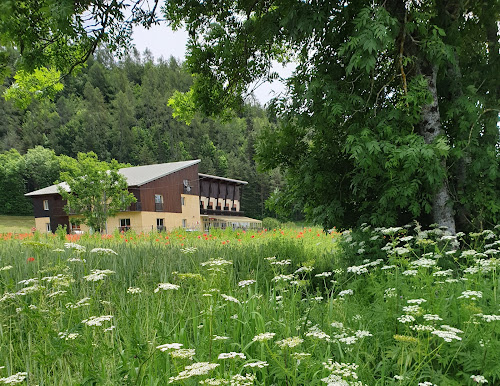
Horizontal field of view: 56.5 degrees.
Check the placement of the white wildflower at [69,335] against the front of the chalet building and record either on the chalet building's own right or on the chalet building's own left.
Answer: on the chalet building's own right

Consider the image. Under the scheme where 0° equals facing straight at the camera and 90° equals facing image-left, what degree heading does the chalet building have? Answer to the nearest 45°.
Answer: approximately 315°

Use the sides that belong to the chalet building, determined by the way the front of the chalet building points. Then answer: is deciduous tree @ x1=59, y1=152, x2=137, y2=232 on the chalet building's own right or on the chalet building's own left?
on the chalet building's own right

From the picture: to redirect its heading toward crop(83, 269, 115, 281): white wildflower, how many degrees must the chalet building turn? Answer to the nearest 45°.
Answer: approximately 45° to its right
